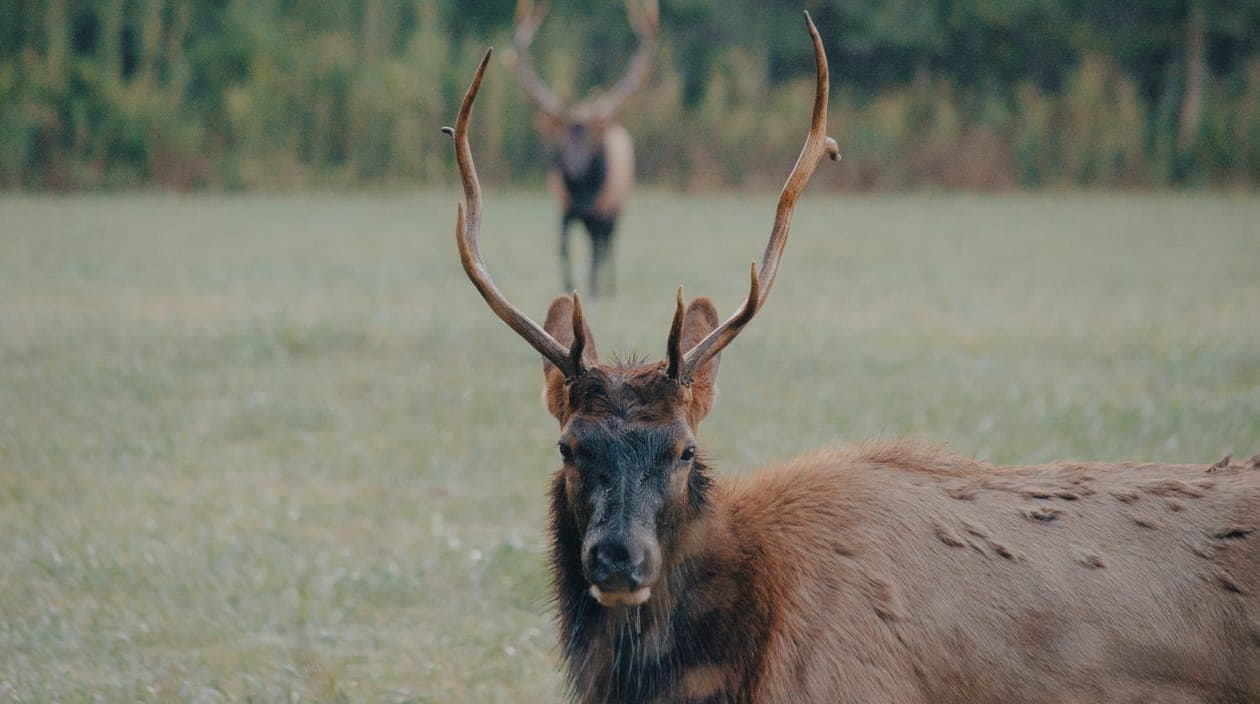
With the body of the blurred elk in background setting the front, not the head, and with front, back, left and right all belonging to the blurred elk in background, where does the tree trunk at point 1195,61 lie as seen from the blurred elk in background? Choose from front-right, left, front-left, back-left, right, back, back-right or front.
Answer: back-left

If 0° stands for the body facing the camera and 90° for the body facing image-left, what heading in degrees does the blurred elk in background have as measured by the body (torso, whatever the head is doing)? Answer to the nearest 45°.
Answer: approximately 0°

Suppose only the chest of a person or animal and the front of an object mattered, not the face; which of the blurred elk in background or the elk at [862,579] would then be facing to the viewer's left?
the elk

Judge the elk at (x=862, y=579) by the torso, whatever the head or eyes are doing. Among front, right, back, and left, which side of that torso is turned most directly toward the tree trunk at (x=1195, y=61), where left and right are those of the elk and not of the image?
right

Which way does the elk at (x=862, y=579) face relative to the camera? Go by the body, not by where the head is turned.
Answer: to the viewer's left

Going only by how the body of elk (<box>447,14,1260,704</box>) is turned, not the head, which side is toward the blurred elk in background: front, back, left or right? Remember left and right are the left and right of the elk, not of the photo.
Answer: right

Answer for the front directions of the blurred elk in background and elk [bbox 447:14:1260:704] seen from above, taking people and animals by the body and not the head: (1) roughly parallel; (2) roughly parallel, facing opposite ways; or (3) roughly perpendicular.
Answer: roughly perpendicular

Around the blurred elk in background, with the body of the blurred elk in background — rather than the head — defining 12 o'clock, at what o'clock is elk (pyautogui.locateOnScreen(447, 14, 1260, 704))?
The elk is roughly at 12 o'clock from the blurred elk in background.

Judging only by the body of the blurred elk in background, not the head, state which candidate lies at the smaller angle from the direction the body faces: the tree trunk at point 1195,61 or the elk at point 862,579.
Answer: the elk

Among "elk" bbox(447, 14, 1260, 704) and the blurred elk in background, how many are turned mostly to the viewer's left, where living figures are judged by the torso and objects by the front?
1
